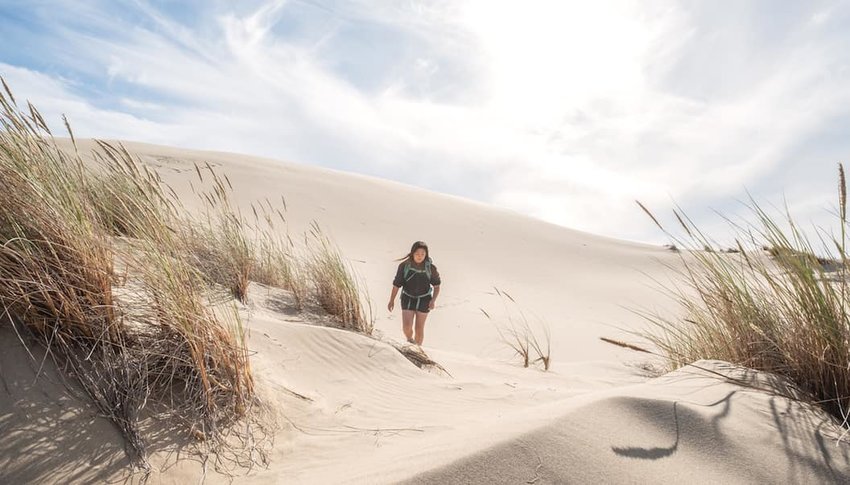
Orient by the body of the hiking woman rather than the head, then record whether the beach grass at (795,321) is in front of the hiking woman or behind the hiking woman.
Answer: in front

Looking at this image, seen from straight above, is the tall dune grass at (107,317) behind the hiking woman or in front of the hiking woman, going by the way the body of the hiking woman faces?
in front

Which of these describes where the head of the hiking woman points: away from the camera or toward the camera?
toward the camera

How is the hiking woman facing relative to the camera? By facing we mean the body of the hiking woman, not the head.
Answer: toward the camera
